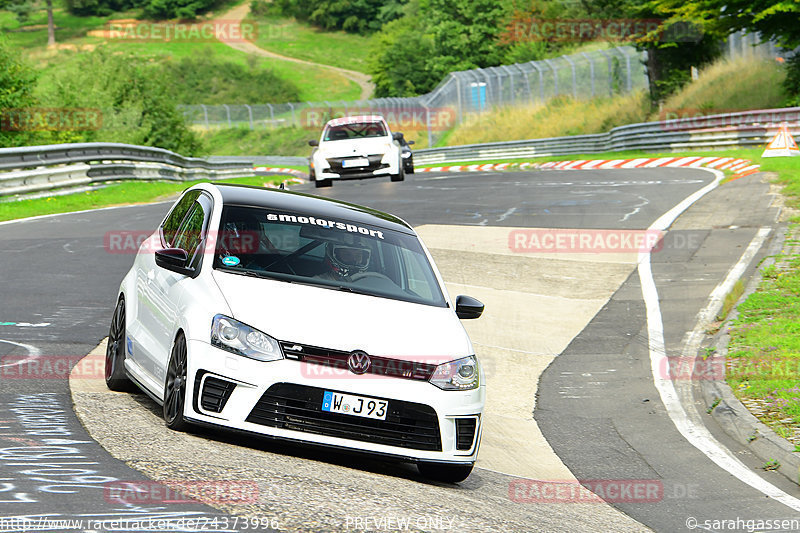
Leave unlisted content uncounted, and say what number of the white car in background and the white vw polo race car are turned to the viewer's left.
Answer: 0

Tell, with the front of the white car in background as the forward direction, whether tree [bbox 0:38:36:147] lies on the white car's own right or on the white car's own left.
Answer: on the white car's own right

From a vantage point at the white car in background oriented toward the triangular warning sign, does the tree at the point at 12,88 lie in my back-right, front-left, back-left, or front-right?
back-left

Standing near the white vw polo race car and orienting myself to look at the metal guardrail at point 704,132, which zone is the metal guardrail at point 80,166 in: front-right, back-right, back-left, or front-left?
front-left

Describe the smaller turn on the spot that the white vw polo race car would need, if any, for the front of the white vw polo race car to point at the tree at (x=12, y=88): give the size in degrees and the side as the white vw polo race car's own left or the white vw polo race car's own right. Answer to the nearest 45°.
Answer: approximately 135° to the white vw polo race car's own left

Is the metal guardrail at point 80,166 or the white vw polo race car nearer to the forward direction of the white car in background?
the white vw polo race car

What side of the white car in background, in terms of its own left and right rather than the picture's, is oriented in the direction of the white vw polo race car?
front

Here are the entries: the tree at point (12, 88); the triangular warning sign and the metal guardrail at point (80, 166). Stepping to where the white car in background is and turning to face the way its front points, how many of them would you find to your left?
1

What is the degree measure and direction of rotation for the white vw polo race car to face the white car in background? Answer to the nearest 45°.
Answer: approximately 135° to its left

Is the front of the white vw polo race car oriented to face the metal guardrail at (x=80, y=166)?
no

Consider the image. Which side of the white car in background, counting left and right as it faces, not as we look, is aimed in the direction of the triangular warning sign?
left

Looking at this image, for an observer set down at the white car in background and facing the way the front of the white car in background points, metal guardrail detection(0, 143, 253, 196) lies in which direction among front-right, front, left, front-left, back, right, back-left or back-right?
right

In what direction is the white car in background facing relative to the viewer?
toward the camera

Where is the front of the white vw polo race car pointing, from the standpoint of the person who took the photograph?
facing the viewer and to the right of the viewer
